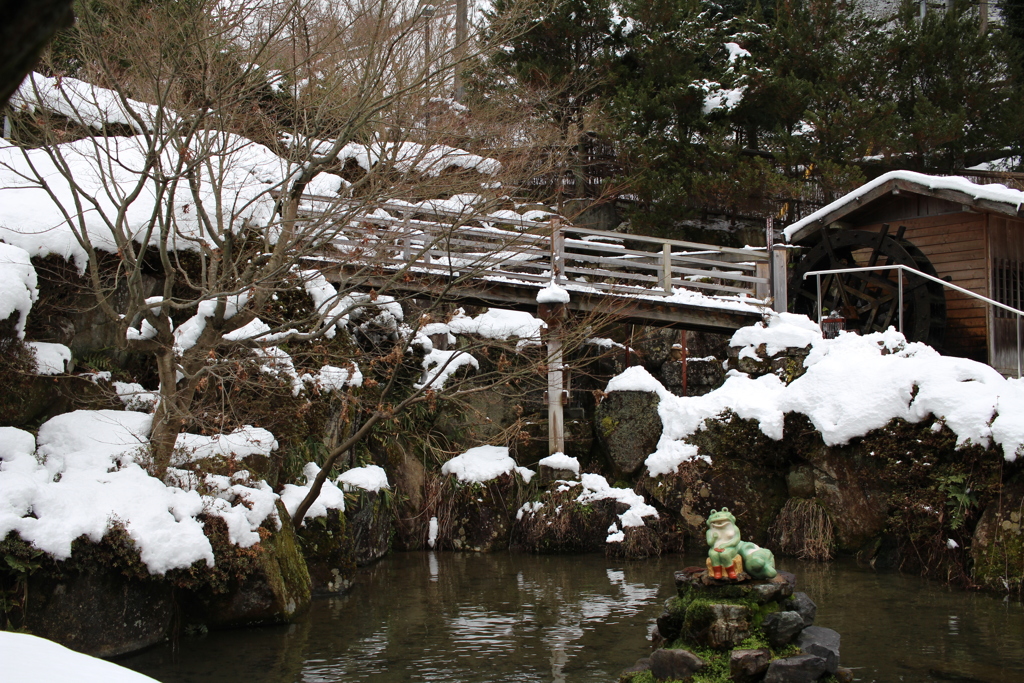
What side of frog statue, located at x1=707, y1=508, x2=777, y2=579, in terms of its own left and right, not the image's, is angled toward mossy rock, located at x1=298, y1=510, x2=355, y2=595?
right

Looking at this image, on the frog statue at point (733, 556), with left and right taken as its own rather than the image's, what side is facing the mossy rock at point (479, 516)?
right

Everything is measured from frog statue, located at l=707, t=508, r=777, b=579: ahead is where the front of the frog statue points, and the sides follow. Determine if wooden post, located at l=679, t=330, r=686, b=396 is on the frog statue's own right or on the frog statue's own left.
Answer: on the frog statue's own right

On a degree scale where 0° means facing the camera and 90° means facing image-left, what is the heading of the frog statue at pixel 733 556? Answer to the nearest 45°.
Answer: approximately 45°
